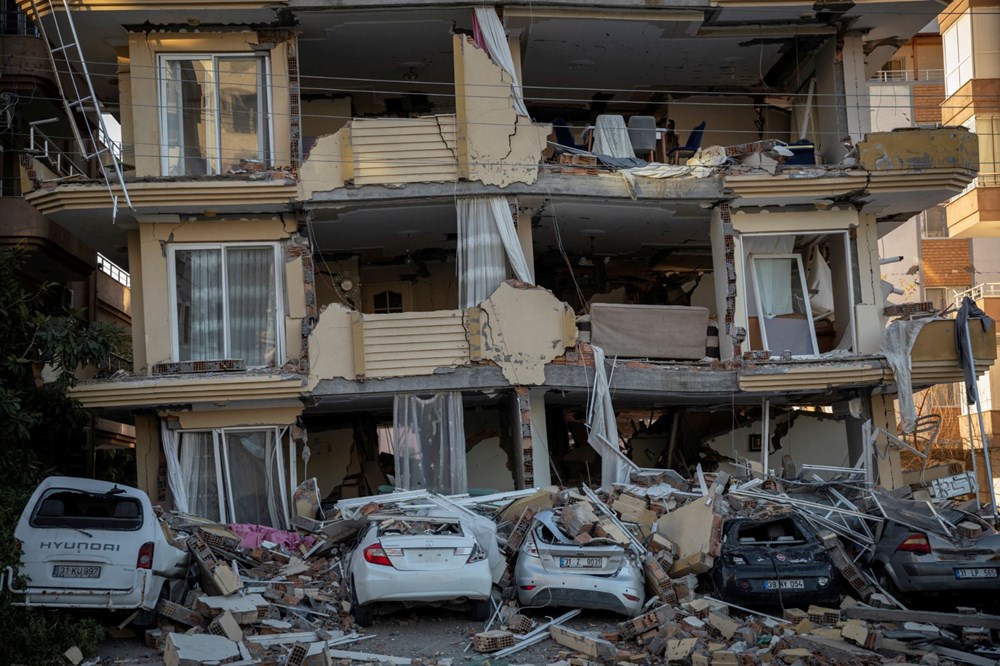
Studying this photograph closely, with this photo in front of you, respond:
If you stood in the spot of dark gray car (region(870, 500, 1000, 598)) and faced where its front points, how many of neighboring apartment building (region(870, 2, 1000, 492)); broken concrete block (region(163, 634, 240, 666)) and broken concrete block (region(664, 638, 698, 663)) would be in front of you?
1

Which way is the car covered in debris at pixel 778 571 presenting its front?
away from the camera

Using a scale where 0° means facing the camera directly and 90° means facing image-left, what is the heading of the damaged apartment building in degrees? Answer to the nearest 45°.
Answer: approximately 0°

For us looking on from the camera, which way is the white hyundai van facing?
facing away from the viewer

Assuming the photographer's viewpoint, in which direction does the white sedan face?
facing away from the viewer

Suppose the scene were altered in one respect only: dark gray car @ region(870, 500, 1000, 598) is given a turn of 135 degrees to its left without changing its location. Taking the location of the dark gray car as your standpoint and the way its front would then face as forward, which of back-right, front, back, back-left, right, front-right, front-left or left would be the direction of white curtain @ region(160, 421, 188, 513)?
front-right

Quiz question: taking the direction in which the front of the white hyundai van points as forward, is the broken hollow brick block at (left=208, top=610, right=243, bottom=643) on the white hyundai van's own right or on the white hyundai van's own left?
on the white hyundai van's own right

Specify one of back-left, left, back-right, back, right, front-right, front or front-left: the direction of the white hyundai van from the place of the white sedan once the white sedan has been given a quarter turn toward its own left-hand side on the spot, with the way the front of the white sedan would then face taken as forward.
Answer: front

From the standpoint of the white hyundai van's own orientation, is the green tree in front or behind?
in front

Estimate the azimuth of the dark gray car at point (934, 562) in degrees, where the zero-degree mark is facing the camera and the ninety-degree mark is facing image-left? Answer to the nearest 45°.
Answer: approximately 180°

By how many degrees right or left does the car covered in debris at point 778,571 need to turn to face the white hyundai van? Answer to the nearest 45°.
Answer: approximately 135° to its left

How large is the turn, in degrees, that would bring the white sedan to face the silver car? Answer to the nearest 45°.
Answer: approximately 90° to its right

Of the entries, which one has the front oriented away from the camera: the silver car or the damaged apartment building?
the silver car

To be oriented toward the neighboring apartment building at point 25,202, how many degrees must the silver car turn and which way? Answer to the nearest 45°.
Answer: approximately 45° to its left
